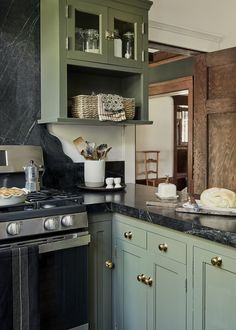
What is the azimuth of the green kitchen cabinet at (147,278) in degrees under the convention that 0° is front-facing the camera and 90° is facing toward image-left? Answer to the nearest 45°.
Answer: approximately 45°
